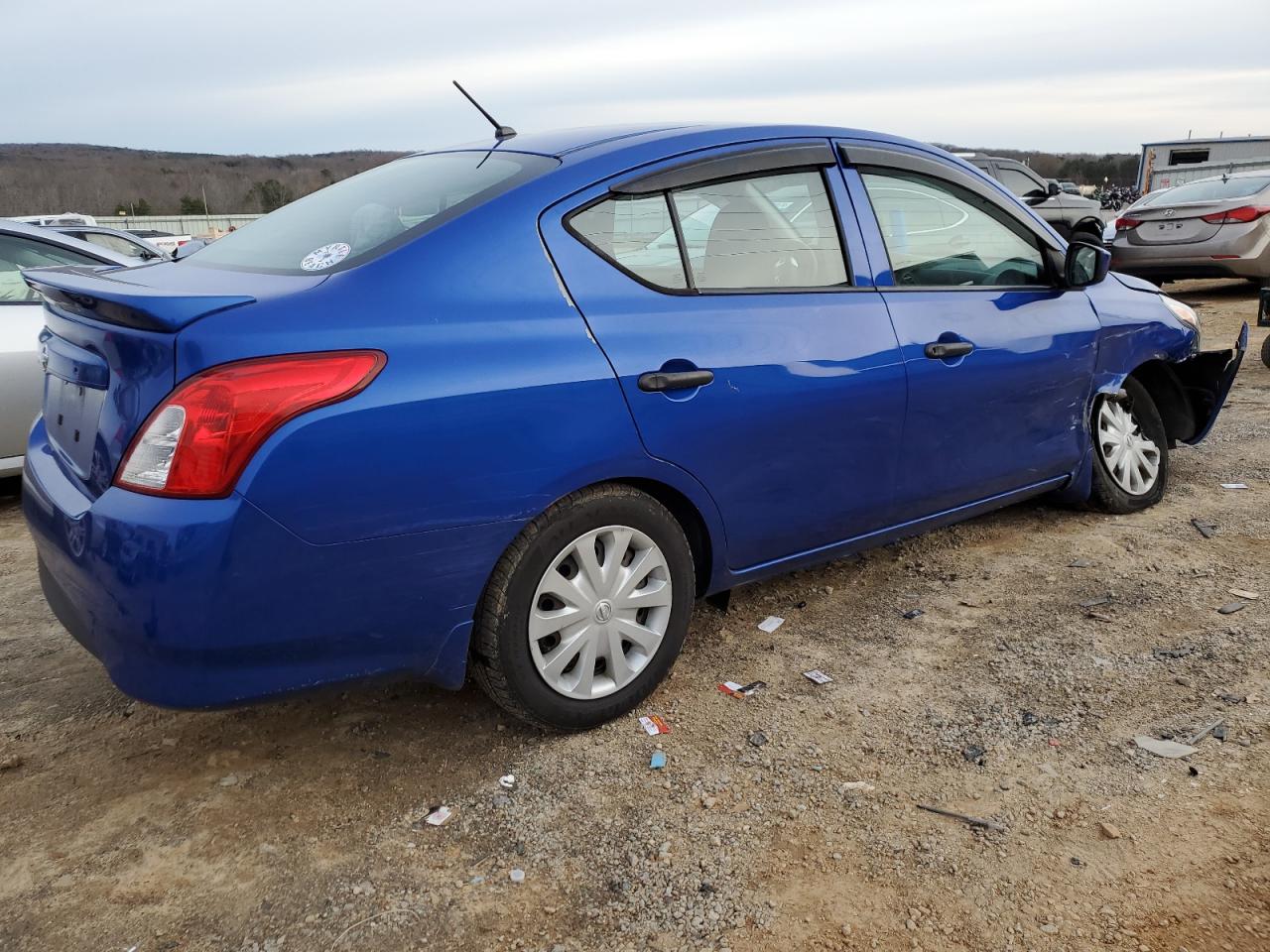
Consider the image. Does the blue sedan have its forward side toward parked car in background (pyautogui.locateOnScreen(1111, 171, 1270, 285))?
yes

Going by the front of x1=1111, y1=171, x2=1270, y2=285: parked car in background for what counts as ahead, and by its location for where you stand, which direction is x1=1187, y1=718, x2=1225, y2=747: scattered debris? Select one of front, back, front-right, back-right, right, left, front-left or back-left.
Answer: back-right

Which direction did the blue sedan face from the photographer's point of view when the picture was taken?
facing away from the viewer and to the right of the viewer

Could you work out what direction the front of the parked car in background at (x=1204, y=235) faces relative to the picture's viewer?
facing away from the viewer and to the right of the viewer

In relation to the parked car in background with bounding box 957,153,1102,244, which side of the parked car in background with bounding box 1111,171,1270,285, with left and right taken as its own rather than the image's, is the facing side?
left
